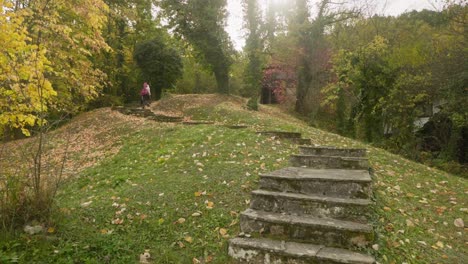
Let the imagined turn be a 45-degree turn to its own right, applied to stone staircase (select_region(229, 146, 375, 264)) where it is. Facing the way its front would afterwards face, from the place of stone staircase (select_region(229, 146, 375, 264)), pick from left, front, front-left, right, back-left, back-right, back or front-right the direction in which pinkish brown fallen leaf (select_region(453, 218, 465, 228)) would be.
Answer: back

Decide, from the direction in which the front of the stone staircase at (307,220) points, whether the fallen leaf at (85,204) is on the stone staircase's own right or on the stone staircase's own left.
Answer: on the stone staircase's own right

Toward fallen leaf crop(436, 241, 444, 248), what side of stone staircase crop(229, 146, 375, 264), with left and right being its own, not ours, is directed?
left

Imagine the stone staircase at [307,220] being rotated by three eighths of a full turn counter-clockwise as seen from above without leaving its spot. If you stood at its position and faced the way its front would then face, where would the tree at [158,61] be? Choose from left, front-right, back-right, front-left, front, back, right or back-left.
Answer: left

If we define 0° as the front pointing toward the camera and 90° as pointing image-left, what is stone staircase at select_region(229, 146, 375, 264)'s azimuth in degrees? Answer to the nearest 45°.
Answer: approximately 0°

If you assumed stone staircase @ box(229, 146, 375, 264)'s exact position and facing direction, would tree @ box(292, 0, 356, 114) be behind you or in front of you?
behind

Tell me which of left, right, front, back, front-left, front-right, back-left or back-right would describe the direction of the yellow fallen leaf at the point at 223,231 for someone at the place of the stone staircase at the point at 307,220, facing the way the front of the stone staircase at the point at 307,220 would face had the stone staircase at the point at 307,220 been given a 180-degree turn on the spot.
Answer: left

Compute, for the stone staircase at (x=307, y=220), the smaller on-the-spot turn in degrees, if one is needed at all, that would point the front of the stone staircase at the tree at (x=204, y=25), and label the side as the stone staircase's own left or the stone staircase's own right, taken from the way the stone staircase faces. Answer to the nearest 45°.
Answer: approximately 135° to the stone staircase's own right

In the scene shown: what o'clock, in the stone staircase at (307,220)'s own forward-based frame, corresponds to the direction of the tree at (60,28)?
The tree is roughly at 4 o'clock from the stone staircase.

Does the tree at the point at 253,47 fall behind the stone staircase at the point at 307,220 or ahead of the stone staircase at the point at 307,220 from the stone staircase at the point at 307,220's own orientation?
behind

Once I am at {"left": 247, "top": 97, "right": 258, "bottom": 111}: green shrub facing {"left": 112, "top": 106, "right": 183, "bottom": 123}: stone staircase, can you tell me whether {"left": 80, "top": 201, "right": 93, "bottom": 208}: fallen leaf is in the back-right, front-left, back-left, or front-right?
front-left

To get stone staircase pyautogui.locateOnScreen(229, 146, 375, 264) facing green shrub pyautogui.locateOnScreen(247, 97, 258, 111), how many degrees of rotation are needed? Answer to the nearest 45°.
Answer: approximately 180°
